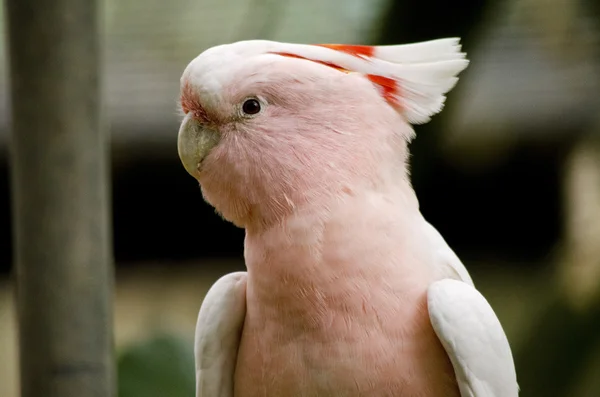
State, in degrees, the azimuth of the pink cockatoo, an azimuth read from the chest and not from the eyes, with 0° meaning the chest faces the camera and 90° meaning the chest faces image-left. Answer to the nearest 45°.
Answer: approximately 45°

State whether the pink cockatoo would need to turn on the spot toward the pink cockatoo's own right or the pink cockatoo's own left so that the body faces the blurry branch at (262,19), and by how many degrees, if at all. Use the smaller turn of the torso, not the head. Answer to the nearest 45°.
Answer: approximately 135° to the pink cockatoo's own right
